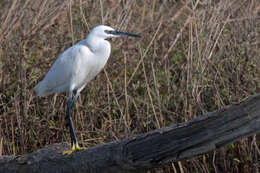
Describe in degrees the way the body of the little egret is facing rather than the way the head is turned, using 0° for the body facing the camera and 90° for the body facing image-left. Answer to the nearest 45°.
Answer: approximately 270°
